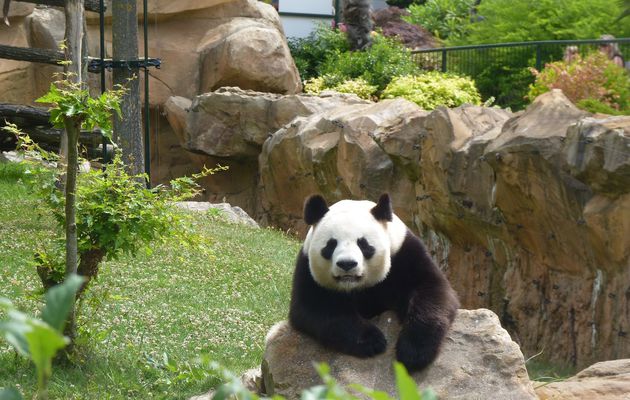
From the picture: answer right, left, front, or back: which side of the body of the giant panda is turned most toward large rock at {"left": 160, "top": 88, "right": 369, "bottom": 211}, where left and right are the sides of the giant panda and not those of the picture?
back

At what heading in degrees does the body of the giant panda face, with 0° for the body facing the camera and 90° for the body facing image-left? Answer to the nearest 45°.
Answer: approximately 0°

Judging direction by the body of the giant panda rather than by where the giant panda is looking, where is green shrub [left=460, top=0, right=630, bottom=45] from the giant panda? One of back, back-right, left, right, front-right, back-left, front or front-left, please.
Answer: back

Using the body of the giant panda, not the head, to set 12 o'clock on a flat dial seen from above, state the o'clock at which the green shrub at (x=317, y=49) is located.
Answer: The green shrub is roughly at 6 o'clock from the giant panda.

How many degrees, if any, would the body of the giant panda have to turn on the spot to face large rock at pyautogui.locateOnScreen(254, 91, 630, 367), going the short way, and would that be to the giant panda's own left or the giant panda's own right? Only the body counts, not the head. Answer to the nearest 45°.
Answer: approximately 180°

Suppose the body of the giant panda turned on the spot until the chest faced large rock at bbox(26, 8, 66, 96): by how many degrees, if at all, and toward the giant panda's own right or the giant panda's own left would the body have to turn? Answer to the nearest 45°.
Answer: approximately 135° to the giant panda's own right

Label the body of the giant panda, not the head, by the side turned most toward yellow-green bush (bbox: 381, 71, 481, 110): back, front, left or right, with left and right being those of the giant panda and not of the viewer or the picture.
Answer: back

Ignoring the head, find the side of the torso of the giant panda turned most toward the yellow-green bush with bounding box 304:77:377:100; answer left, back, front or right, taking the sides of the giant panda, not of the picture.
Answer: back

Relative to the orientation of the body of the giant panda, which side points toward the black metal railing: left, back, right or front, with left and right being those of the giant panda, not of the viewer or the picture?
back

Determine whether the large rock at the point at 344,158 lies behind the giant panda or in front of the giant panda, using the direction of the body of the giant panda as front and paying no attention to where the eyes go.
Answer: behind
